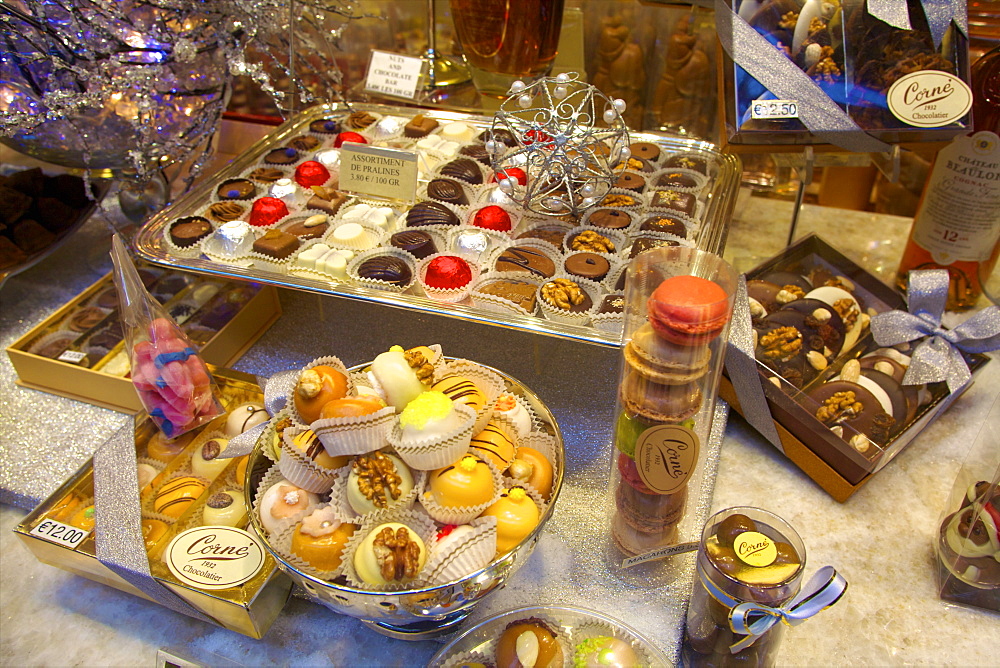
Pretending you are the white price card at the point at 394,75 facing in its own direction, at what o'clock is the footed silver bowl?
The footed silver bowl is roughly at 12 o'clock from the white price card.

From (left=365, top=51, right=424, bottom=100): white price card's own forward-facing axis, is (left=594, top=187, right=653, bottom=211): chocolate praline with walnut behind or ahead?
ahead

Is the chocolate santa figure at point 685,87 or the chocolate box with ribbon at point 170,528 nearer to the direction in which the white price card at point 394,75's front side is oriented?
the chocolate box with ribbon

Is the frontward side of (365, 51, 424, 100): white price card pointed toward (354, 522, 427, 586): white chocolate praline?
yes

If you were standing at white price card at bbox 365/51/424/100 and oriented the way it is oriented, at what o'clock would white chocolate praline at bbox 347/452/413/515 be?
The white chocolate praline is roughly at 12 o'clock from the white price card.

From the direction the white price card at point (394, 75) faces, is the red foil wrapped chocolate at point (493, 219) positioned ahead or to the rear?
ahead

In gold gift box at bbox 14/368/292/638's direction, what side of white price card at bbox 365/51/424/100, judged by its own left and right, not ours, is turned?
front

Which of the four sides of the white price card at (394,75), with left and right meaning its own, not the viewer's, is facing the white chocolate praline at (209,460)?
front

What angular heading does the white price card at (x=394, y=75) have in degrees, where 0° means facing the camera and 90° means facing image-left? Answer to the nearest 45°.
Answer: approximately 0°

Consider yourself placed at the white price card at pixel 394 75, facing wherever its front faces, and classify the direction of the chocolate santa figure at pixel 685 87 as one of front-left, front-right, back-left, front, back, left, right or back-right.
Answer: left
